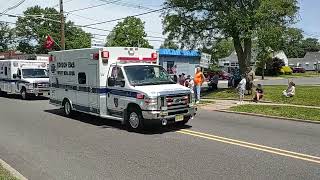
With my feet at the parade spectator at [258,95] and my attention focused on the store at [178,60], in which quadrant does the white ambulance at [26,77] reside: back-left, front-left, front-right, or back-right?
front-left

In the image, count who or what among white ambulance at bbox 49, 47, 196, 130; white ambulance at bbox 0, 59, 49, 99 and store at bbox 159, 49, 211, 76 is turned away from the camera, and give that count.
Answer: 0

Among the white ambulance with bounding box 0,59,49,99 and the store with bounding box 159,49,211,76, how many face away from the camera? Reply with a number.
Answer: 0

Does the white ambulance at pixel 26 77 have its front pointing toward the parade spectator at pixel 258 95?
yes

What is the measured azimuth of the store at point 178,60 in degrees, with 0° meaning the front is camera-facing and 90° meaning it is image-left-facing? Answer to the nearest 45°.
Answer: approximately 0°

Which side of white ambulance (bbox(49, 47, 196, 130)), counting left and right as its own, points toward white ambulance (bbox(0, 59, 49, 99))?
back

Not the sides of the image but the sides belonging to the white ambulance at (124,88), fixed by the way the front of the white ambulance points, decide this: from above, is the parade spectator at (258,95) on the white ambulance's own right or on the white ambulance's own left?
on the white ambulance's own left

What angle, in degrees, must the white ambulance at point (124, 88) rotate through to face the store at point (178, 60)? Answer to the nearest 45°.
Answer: approximately 135° to its left

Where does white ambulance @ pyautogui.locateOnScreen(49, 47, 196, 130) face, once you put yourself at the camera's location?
facing the viewer and to the right of the viewer

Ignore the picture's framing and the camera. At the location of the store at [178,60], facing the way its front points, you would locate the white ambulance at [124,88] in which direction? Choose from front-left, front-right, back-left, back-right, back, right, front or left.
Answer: front

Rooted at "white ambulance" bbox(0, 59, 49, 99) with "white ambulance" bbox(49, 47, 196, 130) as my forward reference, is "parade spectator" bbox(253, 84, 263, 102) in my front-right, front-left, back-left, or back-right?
front-left

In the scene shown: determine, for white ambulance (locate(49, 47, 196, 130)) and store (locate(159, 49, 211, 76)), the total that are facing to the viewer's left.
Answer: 0
